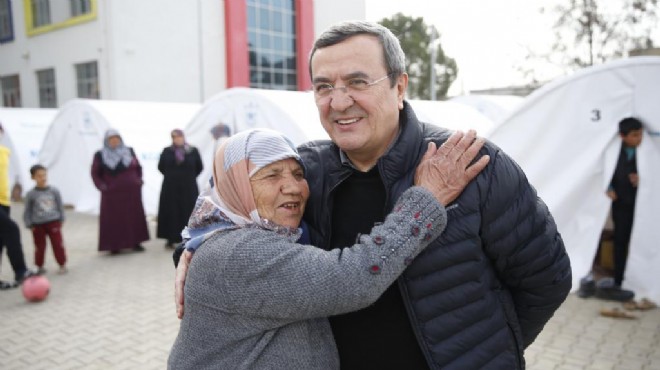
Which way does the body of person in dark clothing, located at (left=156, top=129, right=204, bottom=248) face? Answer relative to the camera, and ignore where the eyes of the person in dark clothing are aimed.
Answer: toward the camera

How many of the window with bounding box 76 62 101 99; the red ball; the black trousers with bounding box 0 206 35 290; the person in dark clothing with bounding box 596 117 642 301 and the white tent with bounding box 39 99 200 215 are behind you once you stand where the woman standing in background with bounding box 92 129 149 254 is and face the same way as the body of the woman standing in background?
2

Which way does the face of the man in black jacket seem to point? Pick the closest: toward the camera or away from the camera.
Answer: toward the camera

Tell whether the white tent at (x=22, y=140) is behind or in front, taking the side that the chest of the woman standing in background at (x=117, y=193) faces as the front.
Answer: behind

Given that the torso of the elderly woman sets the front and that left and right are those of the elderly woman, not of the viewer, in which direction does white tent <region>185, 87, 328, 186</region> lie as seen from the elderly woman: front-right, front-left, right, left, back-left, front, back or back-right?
left

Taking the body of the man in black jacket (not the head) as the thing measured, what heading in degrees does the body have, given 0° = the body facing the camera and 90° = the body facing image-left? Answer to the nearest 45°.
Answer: approximately 45°

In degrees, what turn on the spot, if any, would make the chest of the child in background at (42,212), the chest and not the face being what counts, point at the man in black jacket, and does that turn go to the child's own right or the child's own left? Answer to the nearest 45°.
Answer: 0° — they already face them

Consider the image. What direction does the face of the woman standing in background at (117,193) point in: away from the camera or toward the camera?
toward the camera

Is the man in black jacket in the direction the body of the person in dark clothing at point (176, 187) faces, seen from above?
yes

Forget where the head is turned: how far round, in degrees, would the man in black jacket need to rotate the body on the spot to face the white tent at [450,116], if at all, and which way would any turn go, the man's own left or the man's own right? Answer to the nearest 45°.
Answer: approximately 135° to the man's own right

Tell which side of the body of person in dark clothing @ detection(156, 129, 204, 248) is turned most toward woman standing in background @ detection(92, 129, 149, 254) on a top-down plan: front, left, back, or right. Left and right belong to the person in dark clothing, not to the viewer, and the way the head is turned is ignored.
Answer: right
